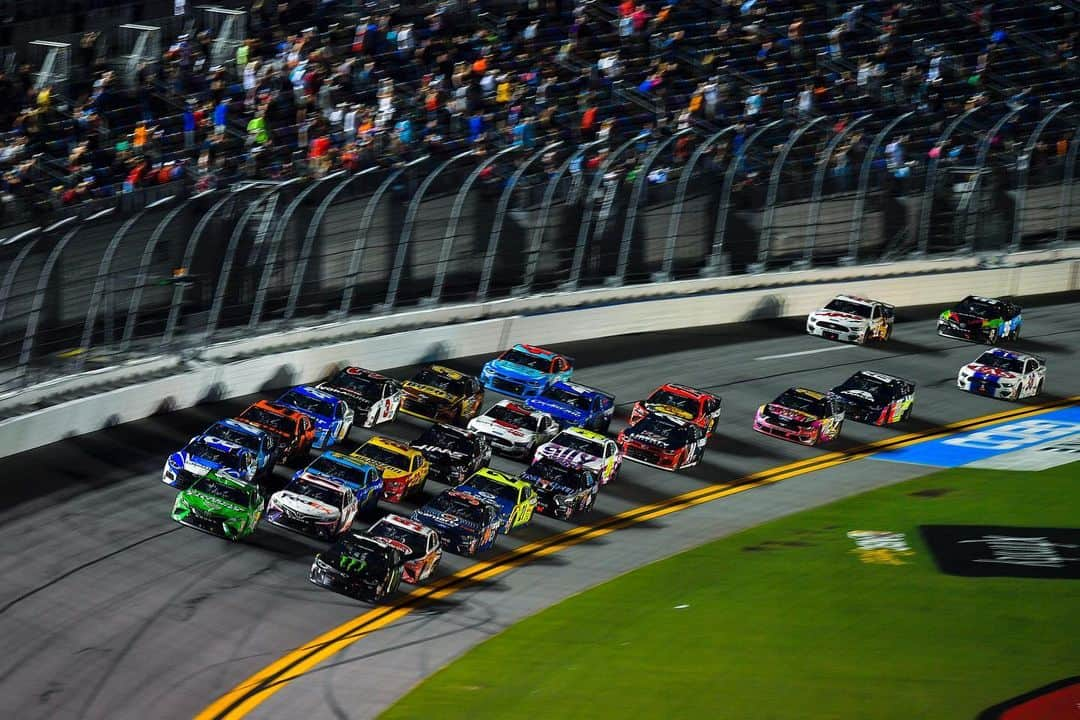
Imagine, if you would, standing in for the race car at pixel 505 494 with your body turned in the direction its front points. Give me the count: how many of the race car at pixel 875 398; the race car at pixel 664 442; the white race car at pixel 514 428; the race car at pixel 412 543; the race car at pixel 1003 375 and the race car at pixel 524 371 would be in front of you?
1

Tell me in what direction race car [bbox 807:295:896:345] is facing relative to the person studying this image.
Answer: facing the viewer and to the left of the viewer

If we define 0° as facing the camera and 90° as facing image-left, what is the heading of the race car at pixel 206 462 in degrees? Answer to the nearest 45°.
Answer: approximately 45°

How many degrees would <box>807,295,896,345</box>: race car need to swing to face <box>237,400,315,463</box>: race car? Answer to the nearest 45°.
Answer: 0° — it already faces it

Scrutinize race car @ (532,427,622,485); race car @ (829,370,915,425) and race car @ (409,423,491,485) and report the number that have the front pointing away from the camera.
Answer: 0

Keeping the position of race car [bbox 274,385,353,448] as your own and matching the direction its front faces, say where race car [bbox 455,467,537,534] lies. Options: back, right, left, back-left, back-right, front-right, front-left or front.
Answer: left

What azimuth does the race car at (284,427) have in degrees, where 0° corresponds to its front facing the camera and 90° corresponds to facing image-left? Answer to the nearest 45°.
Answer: approximately 45°

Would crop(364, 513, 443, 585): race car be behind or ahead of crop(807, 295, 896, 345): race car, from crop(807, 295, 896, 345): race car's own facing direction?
ahead

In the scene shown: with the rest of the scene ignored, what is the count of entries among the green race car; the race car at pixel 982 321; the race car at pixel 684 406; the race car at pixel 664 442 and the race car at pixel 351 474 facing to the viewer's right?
0

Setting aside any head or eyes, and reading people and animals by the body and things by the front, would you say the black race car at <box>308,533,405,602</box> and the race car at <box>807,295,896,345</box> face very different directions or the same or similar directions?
same or similar directions

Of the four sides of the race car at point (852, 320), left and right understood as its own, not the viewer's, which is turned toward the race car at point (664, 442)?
front

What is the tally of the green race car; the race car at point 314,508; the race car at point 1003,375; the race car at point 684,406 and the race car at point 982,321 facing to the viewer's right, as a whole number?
0

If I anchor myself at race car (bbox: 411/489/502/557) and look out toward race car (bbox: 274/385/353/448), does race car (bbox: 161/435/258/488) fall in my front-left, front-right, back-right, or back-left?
front-left

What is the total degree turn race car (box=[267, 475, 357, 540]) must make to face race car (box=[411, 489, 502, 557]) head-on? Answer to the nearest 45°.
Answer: approximately 135° to its left

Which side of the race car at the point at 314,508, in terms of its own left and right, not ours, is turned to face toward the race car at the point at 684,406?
back

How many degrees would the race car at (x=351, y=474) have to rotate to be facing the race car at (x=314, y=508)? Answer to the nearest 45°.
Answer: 0° — it already faces it

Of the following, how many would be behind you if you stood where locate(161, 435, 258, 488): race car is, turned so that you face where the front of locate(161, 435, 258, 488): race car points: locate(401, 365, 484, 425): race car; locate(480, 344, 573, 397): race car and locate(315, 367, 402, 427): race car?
3

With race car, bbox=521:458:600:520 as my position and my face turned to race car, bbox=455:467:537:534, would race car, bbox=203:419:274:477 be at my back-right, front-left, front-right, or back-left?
front-right

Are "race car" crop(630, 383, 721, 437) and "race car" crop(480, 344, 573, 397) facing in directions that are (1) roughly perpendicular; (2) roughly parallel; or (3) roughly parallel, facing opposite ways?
roughly parallel

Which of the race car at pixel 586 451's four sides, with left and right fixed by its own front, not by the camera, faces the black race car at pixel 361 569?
front
